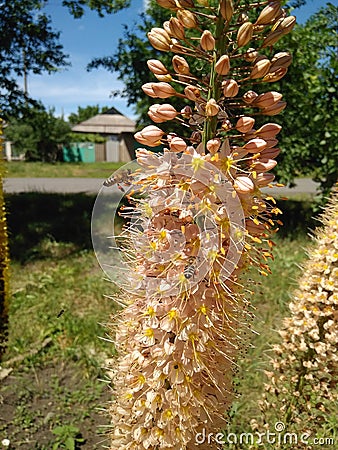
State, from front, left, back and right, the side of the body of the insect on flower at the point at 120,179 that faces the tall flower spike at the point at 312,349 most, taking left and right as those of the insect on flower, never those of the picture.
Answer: front

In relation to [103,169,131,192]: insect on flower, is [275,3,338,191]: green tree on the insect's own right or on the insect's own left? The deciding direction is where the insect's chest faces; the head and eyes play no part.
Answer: on the insect's own left

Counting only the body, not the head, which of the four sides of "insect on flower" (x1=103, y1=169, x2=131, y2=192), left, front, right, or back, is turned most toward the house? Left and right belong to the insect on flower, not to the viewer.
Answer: left

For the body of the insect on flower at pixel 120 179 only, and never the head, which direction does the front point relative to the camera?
to the viewer's right

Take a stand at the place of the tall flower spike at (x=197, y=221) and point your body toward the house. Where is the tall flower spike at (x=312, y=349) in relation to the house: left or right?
right
